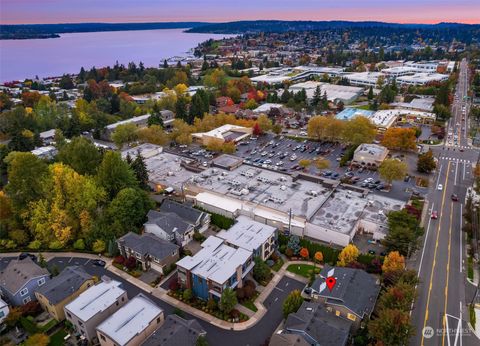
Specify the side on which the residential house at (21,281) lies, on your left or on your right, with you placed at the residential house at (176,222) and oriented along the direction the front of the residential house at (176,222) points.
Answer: on your right

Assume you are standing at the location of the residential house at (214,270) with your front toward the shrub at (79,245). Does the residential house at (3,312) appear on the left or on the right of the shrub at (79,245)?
left

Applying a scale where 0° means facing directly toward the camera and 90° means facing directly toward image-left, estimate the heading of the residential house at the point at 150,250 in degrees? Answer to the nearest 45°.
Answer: approximately 45°

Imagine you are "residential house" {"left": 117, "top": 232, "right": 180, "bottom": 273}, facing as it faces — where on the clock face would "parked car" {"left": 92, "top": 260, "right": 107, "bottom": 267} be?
The parked car is roughly at 2 o'clock from the residential house.

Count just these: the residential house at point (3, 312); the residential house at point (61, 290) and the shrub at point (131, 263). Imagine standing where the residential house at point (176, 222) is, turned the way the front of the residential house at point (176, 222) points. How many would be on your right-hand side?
3

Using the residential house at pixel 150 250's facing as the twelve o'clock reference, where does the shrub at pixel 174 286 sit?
The shrub is roughly at 10 o'clock from the residential house.
